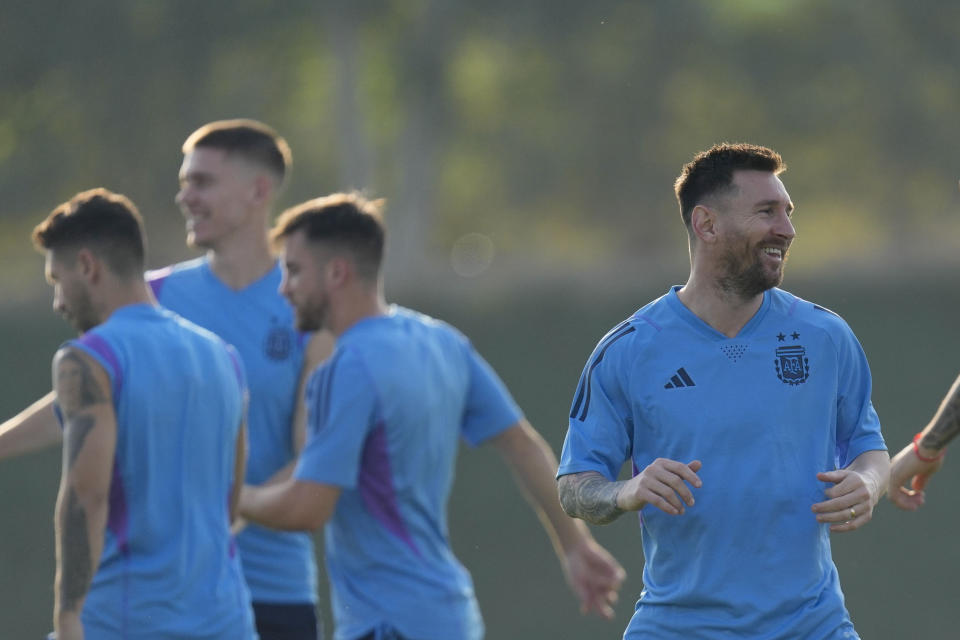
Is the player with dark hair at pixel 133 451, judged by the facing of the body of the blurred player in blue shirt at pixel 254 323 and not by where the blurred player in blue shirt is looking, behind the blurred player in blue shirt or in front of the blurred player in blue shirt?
in front

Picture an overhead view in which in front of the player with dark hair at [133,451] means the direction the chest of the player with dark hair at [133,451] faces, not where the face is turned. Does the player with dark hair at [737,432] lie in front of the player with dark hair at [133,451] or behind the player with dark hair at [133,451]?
behind

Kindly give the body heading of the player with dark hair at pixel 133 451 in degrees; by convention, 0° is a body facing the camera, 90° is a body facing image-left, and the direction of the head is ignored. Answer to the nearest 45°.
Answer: approximately 135°

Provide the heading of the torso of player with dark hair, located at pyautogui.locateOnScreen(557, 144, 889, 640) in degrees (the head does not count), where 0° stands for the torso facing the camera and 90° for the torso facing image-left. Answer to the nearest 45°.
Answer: approximately 0°

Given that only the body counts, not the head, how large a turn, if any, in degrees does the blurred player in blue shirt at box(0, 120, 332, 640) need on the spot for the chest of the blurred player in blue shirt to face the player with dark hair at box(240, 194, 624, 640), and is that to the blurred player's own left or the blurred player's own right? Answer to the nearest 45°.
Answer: approximately 90° to the blurred player's own left

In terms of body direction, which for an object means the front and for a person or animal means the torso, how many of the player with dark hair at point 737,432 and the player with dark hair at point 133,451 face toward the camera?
1

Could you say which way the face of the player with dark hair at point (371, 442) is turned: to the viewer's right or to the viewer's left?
to the viewer's left

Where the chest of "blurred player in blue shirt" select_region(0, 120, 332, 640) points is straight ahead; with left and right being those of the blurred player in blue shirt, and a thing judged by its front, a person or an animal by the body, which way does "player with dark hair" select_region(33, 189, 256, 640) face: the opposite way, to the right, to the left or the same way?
to the right

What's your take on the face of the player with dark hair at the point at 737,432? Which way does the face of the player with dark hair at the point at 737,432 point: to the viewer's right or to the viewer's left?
to the viewer's right

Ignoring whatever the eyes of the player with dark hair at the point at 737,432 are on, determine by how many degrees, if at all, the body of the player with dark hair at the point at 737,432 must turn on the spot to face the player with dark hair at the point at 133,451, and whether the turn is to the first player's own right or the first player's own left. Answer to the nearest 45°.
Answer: approximately 90° to the first player's own right
